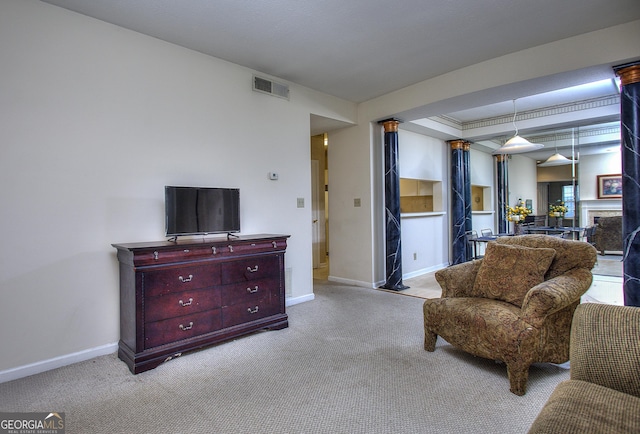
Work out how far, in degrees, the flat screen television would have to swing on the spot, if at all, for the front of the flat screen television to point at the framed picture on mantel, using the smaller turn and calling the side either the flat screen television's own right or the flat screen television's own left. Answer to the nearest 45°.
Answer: approximately 45° to the flat screen television's own left

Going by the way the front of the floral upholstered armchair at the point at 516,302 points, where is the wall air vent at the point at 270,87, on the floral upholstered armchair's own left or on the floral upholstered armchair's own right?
on the floral upholstered armchair's own right

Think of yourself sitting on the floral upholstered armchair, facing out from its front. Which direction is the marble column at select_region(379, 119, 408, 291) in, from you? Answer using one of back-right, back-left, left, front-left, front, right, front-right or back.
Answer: right

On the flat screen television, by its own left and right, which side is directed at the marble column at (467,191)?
left

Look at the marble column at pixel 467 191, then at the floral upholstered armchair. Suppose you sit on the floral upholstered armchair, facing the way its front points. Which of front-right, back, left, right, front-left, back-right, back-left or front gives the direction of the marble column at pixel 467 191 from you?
back-right

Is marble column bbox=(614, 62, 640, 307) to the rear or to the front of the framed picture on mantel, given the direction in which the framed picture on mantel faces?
to the front

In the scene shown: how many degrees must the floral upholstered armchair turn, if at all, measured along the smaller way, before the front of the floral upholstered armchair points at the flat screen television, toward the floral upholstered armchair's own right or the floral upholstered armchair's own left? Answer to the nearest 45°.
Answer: approximately 45° to the floral upholstered armchair's own right

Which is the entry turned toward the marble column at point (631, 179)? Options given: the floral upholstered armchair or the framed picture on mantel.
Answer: the framed picture on mantel

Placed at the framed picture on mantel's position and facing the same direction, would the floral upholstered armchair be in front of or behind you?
in front

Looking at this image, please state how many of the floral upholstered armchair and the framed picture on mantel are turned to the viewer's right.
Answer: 0
